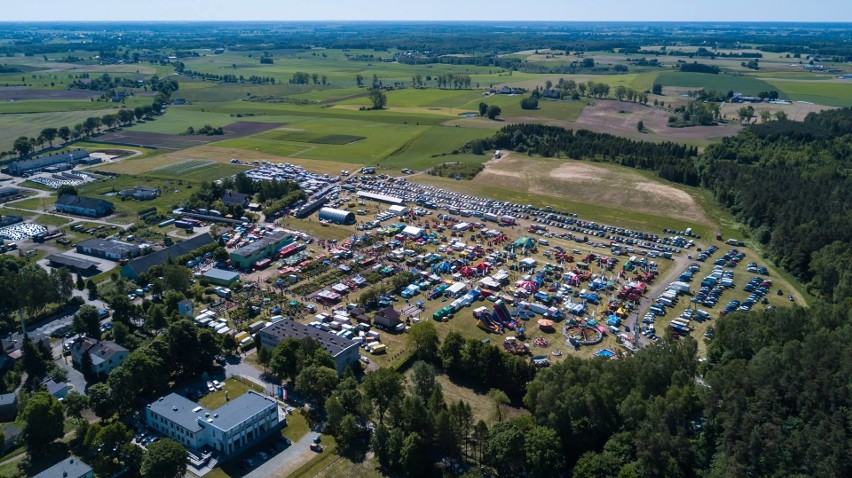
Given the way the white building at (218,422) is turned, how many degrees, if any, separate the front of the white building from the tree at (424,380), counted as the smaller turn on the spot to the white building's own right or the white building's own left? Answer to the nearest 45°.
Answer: approximately 45° to the white building's own left

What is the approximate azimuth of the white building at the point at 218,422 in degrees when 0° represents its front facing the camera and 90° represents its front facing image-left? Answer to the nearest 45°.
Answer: approximately 315°

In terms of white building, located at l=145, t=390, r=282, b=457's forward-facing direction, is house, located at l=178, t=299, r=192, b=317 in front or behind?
behind

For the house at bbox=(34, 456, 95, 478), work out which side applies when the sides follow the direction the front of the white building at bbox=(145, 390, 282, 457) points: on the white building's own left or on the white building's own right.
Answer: on the white building's own right

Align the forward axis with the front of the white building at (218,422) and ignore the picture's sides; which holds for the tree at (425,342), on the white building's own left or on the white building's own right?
on the white building's own left

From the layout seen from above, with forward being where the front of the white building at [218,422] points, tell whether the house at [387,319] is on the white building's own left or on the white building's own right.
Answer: on the white building's own left

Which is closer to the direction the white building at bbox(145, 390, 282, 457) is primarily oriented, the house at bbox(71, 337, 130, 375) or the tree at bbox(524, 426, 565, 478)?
the tree

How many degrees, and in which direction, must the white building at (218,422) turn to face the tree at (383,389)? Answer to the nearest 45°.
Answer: approximately 45° to its left

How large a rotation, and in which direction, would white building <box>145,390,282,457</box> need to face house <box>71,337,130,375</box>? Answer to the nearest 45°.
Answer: approximately 180°
